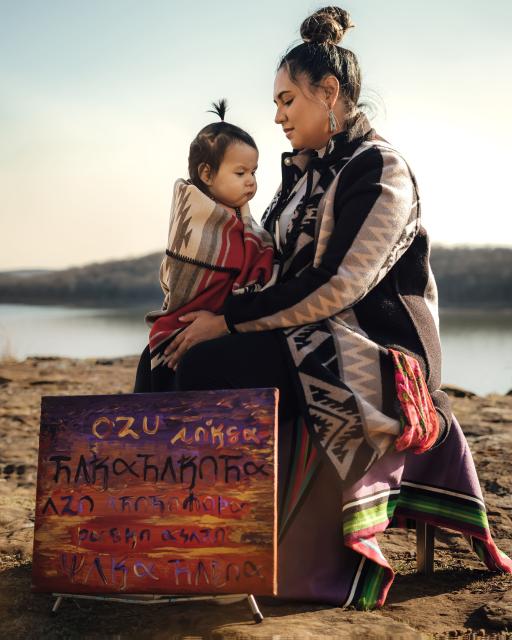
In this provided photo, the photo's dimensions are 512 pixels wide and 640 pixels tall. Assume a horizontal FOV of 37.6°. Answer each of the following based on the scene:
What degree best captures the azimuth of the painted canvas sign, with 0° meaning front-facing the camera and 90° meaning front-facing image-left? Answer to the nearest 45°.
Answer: approximately 0°

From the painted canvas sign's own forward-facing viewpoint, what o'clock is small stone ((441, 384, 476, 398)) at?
The small stone is roughly at 7 o'clock from the painted canvas sign.

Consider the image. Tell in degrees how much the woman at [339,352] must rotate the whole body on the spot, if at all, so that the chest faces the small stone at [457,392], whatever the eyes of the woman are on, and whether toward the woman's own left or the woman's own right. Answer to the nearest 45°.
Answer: approximately 90° to the woman's own right

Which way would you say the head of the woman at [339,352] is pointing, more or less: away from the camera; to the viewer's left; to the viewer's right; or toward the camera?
to the viewer's left

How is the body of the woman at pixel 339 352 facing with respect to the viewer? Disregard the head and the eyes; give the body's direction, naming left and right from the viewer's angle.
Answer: facing to the left of the viewer
